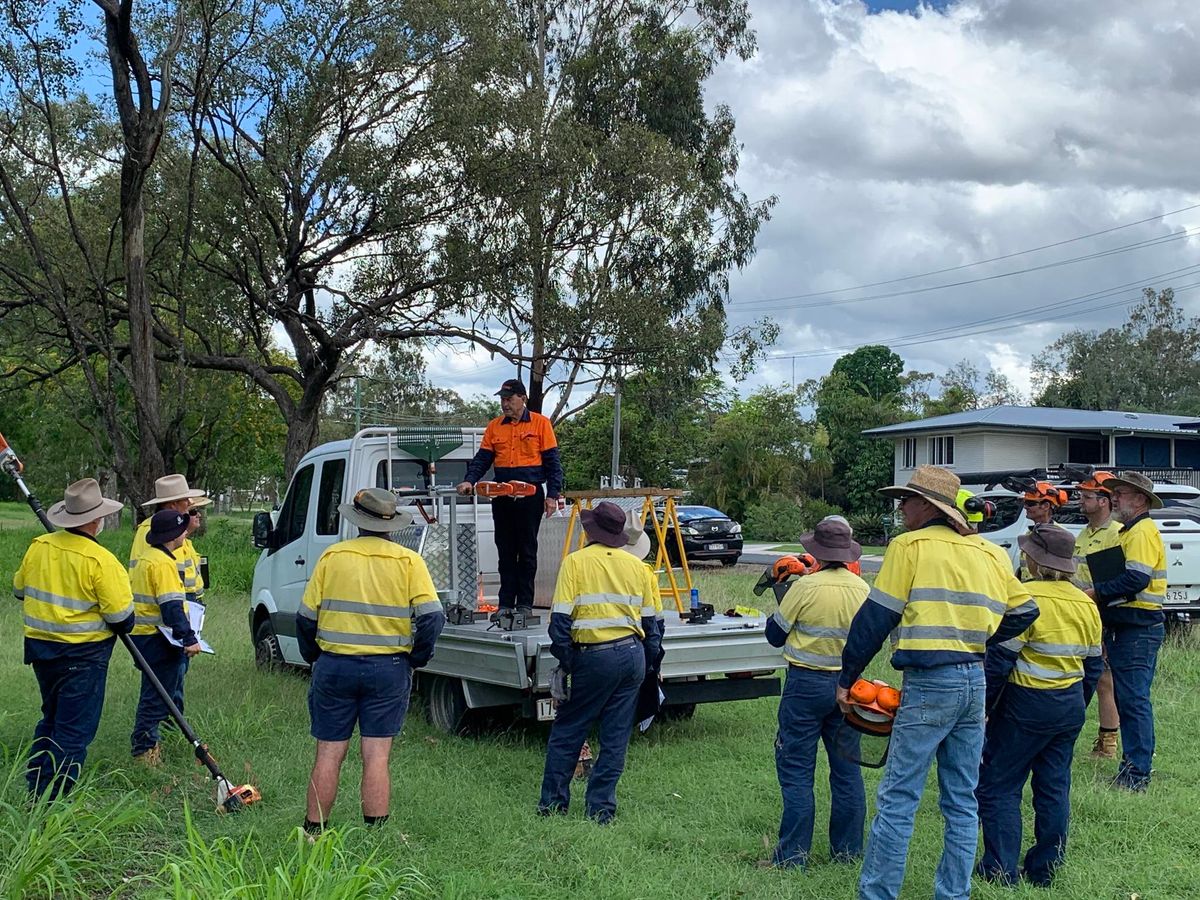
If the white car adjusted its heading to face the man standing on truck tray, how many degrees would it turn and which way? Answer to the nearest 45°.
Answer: approximately 90° to its left

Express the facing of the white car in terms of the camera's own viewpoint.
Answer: facing away from the viewer and to the left of the viewer

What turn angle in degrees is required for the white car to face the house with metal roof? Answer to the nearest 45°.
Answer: approximately 45° to its right

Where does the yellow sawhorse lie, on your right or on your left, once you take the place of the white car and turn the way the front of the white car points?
on your left

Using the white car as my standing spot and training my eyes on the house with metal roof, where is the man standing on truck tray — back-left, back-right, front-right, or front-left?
back-left

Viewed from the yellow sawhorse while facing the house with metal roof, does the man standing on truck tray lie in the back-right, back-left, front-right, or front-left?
back-left
